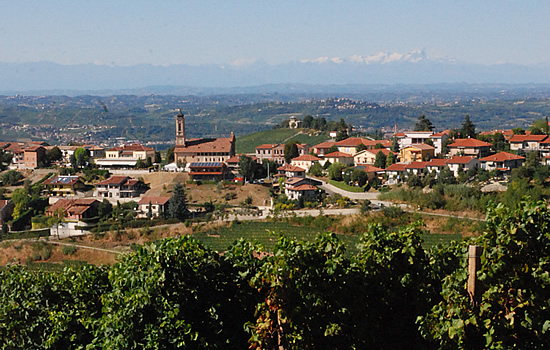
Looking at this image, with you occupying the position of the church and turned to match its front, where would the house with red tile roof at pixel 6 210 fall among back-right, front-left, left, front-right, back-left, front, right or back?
back-right

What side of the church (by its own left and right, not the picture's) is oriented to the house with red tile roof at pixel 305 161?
front

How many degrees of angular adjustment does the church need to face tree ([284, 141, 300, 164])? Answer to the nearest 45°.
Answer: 0° — it already faces it

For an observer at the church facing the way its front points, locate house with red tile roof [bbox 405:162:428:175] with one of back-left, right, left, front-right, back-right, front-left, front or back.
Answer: front-right

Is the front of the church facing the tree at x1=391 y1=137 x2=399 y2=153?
yes

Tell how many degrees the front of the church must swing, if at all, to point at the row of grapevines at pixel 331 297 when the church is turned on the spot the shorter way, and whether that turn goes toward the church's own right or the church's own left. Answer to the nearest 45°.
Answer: approximately 90° to the church's own right

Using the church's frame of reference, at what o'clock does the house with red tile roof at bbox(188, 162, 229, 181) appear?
The house with red tile roof is roughly at 3 o'clock from the church.

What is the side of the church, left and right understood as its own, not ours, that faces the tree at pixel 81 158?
back

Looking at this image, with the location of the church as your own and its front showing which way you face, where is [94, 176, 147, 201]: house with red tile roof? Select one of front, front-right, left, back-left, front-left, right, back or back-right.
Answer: back-right

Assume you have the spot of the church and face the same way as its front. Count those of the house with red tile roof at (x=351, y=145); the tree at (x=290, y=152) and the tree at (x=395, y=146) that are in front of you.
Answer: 3

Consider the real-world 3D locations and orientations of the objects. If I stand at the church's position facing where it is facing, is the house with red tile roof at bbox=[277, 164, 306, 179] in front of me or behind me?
in front

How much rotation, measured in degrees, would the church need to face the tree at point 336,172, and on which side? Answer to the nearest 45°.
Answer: approximately 45° to its right

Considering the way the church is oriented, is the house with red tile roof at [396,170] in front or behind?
in front

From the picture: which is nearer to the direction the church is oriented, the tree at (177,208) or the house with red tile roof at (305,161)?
the house with red tile roof

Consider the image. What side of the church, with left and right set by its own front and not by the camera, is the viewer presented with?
right

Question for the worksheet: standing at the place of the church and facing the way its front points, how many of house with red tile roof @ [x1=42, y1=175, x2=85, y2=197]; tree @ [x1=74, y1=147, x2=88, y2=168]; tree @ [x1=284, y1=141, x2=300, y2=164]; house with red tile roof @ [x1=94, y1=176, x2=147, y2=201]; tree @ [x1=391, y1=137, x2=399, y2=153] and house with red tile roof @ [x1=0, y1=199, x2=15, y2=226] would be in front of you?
2

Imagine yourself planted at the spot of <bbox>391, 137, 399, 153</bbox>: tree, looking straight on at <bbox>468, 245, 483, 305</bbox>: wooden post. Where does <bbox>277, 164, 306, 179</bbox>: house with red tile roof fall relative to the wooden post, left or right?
right
